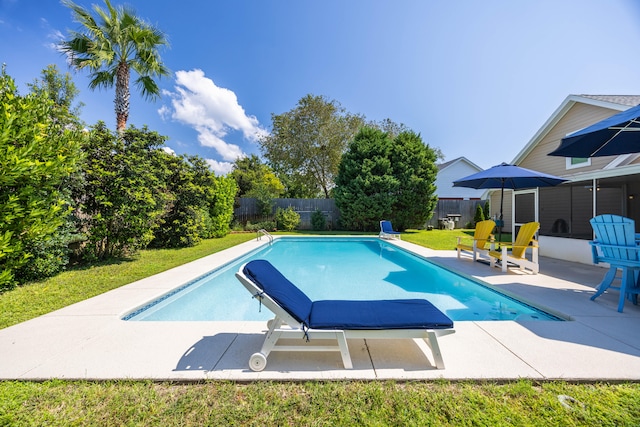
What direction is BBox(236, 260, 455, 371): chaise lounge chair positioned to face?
to the viewer's right

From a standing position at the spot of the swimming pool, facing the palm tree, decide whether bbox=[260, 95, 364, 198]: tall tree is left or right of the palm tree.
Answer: right

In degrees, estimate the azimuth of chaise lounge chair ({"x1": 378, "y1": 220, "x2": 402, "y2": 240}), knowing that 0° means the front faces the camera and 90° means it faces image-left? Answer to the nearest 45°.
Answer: approximately 315°

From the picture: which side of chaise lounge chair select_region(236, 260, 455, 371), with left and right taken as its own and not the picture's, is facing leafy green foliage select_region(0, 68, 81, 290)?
back

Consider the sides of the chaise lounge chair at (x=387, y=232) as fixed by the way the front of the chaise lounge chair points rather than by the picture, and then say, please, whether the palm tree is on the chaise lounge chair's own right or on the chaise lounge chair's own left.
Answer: on the chaise lounge chair's own right

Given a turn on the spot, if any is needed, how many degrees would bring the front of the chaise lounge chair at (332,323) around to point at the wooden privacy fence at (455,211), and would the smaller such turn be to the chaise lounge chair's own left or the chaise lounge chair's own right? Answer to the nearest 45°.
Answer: approximately 45° to the chaise lounge chair's own left

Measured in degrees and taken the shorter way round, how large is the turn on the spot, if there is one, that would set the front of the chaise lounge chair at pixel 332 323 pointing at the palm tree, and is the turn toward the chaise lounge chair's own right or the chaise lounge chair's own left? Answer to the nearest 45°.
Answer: approximately 135° to the chaise lounge chair's own left
